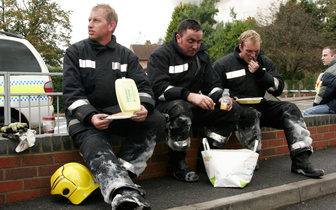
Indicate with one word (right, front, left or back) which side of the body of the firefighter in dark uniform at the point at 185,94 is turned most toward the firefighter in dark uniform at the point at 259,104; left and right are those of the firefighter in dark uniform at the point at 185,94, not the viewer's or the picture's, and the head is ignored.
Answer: left

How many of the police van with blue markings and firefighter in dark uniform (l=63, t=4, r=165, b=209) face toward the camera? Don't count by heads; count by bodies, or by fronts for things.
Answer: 1

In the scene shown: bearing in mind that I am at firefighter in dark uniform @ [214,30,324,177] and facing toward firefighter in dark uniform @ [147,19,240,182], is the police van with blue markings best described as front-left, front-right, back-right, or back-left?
front-right

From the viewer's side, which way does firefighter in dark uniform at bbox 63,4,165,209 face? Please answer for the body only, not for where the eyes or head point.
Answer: toward the camera

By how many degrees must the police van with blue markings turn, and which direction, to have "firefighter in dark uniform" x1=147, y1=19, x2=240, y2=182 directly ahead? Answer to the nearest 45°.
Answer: approximately 135° to its left

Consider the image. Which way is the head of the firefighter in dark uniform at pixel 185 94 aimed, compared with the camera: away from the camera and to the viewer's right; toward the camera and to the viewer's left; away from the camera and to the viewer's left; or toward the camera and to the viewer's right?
toward the camera and to the viewer's right

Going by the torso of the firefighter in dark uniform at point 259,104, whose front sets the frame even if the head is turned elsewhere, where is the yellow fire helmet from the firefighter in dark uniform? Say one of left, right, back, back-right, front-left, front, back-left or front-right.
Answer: right

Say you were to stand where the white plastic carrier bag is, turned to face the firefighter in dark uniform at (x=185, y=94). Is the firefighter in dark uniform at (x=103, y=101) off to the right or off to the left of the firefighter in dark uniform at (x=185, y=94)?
left

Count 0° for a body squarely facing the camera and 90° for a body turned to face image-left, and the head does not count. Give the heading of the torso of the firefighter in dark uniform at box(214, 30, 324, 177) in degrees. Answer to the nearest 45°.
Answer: approximately 315°

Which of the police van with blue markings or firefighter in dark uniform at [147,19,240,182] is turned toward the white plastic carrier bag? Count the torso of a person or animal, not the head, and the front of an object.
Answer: the firefighter in dark uniform

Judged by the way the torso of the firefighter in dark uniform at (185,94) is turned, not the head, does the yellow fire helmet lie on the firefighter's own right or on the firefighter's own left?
on the firefighter's own right
